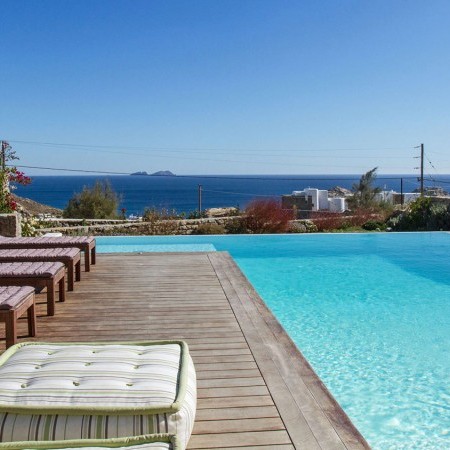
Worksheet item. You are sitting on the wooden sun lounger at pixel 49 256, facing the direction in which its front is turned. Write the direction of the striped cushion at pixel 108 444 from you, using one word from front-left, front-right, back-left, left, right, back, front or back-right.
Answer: right

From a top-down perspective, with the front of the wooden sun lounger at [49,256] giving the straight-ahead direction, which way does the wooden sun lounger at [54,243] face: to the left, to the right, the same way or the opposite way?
the same way

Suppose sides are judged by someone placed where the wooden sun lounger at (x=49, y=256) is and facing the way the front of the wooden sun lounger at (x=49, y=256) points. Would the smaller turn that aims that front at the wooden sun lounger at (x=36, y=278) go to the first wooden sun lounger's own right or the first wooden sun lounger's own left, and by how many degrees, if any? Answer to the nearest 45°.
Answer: approximately 90° to the first wooden sun lounger's own right

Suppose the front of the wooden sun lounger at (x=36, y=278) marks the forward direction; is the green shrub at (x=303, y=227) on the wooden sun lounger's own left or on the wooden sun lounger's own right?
on the wooden sun lounger's own left

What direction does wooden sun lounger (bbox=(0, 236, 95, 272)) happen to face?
to the viewer's right

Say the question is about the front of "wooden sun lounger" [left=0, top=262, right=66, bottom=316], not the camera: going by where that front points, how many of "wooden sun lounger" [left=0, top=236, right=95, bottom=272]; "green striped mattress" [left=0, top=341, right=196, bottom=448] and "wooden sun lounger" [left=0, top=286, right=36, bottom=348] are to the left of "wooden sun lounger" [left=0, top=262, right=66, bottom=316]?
1

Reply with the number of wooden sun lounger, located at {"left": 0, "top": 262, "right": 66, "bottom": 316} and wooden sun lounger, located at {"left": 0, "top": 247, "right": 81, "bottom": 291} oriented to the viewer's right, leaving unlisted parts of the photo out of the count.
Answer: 2

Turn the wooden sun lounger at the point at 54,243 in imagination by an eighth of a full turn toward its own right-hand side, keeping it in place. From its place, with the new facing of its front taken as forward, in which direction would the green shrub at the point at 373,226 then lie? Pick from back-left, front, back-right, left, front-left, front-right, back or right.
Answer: left

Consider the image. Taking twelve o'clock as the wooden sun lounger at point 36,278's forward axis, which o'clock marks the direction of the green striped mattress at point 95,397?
The green striped mattress is roughly at 3 o'clock from the wooden sun lounger.

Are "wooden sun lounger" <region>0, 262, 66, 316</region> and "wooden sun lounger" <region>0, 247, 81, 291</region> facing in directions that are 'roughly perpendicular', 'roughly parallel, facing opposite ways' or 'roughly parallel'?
roughly parallel

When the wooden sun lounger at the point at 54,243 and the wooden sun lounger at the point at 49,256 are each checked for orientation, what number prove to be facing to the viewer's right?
2

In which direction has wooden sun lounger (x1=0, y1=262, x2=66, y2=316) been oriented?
to the viewer's right

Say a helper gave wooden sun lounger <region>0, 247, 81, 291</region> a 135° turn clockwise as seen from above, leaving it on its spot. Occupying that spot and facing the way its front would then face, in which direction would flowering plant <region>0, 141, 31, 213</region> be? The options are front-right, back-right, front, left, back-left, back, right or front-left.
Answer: back-right

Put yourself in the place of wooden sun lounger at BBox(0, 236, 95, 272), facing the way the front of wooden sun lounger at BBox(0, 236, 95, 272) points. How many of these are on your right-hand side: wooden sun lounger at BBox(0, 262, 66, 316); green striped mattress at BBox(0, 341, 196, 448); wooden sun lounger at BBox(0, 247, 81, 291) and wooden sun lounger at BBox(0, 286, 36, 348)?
4

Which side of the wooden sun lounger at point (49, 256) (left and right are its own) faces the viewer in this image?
right

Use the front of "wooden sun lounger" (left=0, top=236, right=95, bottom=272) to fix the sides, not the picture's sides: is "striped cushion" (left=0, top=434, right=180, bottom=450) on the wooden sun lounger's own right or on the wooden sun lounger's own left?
on the wooden sun lounger's own right

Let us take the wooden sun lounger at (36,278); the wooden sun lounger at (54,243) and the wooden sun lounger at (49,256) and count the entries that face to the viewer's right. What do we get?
3
